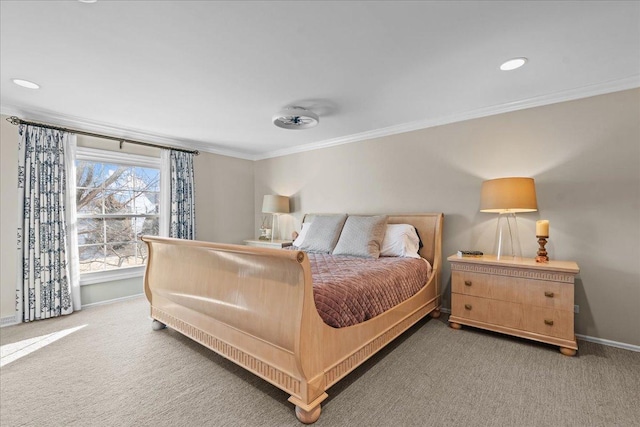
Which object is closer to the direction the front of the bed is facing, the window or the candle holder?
the window

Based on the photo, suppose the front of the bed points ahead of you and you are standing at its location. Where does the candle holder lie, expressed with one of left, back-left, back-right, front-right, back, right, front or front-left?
back-left

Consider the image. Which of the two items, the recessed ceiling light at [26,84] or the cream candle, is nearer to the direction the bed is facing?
the recessed ceiling light

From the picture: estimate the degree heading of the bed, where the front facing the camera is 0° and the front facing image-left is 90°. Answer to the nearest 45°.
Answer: approximately 45°

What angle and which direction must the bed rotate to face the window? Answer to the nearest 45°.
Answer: approximately 90° to its right

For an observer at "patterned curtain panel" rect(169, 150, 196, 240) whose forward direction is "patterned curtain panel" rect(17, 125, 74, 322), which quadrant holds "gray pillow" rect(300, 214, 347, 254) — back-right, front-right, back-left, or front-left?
back-left

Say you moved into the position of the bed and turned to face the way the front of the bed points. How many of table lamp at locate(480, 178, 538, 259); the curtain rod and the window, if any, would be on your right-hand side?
2

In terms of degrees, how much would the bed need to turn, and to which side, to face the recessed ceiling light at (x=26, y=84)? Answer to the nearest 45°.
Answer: approximately 45° to its right

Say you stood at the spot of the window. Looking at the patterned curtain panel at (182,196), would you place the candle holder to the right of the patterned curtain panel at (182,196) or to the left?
right

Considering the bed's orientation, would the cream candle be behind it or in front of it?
behind

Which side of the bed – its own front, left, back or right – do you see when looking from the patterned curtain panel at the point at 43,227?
right

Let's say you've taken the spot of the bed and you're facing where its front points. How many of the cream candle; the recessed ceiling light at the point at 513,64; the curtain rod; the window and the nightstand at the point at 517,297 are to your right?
2

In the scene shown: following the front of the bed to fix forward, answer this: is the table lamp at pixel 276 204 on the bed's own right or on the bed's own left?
on the bed's own right

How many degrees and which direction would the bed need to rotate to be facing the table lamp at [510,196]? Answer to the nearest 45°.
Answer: approximately 135° to its left
